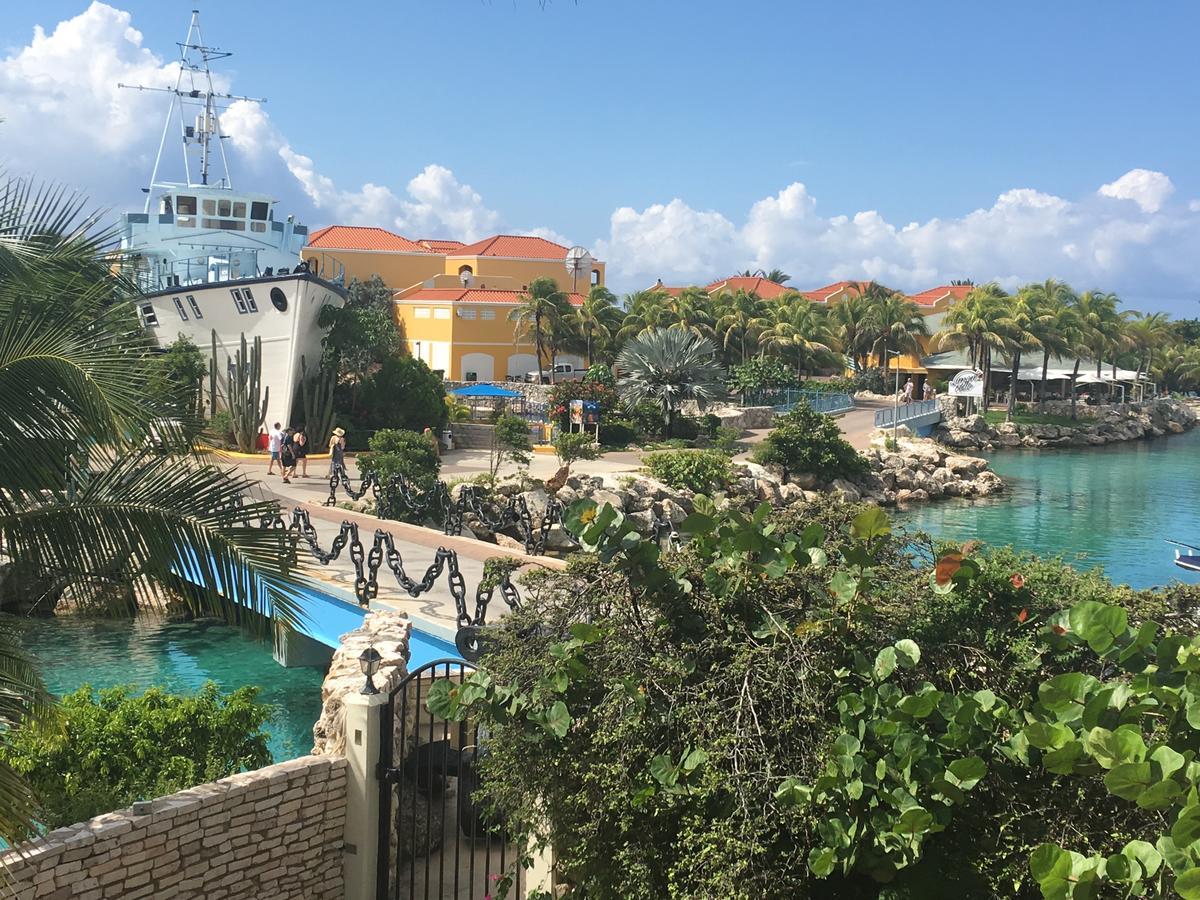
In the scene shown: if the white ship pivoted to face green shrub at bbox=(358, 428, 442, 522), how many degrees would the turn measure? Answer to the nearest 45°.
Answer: approximately 45° to its right

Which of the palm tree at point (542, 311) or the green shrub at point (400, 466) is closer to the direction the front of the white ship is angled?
the green shrub

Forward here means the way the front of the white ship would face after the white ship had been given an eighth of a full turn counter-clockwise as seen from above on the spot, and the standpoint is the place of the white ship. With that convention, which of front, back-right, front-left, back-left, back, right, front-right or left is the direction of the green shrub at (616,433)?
front

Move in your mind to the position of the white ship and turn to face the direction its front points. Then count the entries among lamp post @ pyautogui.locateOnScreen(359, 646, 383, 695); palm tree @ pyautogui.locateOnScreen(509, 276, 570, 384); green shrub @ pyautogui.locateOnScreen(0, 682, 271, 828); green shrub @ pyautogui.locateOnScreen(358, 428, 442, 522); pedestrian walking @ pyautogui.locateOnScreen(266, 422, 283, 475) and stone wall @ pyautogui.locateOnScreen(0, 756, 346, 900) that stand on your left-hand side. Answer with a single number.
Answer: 1

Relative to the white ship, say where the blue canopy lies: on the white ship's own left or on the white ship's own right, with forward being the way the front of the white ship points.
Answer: on the white ship's own left

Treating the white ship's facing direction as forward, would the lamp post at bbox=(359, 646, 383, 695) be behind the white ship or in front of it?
in front

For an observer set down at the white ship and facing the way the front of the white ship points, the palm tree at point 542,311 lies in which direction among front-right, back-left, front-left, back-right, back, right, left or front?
left

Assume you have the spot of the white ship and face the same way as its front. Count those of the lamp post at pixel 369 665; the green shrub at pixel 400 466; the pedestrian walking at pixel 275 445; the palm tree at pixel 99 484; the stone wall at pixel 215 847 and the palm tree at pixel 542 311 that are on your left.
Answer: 1

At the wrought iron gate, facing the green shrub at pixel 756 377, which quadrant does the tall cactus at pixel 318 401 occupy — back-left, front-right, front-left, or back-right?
front-left

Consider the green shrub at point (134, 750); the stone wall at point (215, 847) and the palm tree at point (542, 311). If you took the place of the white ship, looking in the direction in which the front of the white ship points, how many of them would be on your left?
1

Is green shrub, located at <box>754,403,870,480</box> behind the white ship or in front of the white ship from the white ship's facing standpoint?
in front

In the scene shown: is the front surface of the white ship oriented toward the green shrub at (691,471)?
yes

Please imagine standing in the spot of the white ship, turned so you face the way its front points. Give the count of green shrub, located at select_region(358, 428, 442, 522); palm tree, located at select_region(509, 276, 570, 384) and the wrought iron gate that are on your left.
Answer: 1
